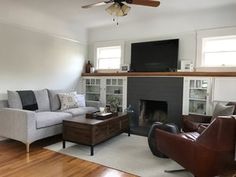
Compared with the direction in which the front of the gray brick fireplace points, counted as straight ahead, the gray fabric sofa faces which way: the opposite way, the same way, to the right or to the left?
to the left

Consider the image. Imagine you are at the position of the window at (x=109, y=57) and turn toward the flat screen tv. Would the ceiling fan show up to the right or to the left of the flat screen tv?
right

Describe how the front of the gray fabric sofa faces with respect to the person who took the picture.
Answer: facing the viewer and to the right of the viewer

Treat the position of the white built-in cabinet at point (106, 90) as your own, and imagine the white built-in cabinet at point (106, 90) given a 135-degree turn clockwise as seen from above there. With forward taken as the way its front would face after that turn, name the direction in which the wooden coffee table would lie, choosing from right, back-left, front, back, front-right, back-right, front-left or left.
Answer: back-left

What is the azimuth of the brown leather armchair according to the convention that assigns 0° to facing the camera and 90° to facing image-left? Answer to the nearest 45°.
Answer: approximately 135°

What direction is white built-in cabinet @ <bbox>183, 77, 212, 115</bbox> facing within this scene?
toward the camera

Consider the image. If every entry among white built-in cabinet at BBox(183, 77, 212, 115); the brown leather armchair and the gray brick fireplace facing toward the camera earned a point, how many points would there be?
2

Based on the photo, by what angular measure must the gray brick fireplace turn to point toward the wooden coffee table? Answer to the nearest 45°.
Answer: approximately 45° to its right

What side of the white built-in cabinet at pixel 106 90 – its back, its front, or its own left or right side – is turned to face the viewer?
front

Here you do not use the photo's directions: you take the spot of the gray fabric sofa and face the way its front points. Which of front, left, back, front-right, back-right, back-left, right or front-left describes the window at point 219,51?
front-left

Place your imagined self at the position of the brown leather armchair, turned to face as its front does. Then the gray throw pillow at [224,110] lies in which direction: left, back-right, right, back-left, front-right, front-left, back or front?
front-right

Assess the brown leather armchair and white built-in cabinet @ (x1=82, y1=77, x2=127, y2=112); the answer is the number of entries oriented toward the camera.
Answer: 1

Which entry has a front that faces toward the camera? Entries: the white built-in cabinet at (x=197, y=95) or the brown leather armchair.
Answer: the white built-in cabinet

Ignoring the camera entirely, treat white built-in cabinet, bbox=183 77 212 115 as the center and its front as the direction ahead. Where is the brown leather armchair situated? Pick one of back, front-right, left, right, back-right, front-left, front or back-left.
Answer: front

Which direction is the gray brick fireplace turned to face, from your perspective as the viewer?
facing the viewer

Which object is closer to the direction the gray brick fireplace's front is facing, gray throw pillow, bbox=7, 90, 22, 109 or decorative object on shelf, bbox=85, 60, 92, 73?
the gray throw pillow
